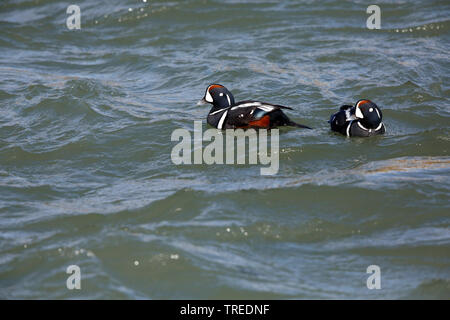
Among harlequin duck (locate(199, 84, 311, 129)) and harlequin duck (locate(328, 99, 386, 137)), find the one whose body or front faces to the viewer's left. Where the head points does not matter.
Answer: harlequin duck (locate(199, 84, 311, 129))

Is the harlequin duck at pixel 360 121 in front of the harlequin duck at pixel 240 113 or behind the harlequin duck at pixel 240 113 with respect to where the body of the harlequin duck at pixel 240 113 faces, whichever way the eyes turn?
behind

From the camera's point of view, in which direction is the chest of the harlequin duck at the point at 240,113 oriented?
to the viewer's left

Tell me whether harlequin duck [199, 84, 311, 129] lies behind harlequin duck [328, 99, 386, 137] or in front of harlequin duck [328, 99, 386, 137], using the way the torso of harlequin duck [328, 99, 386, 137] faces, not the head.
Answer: behind

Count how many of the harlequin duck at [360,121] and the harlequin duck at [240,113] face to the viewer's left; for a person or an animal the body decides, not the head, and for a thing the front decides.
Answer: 1
